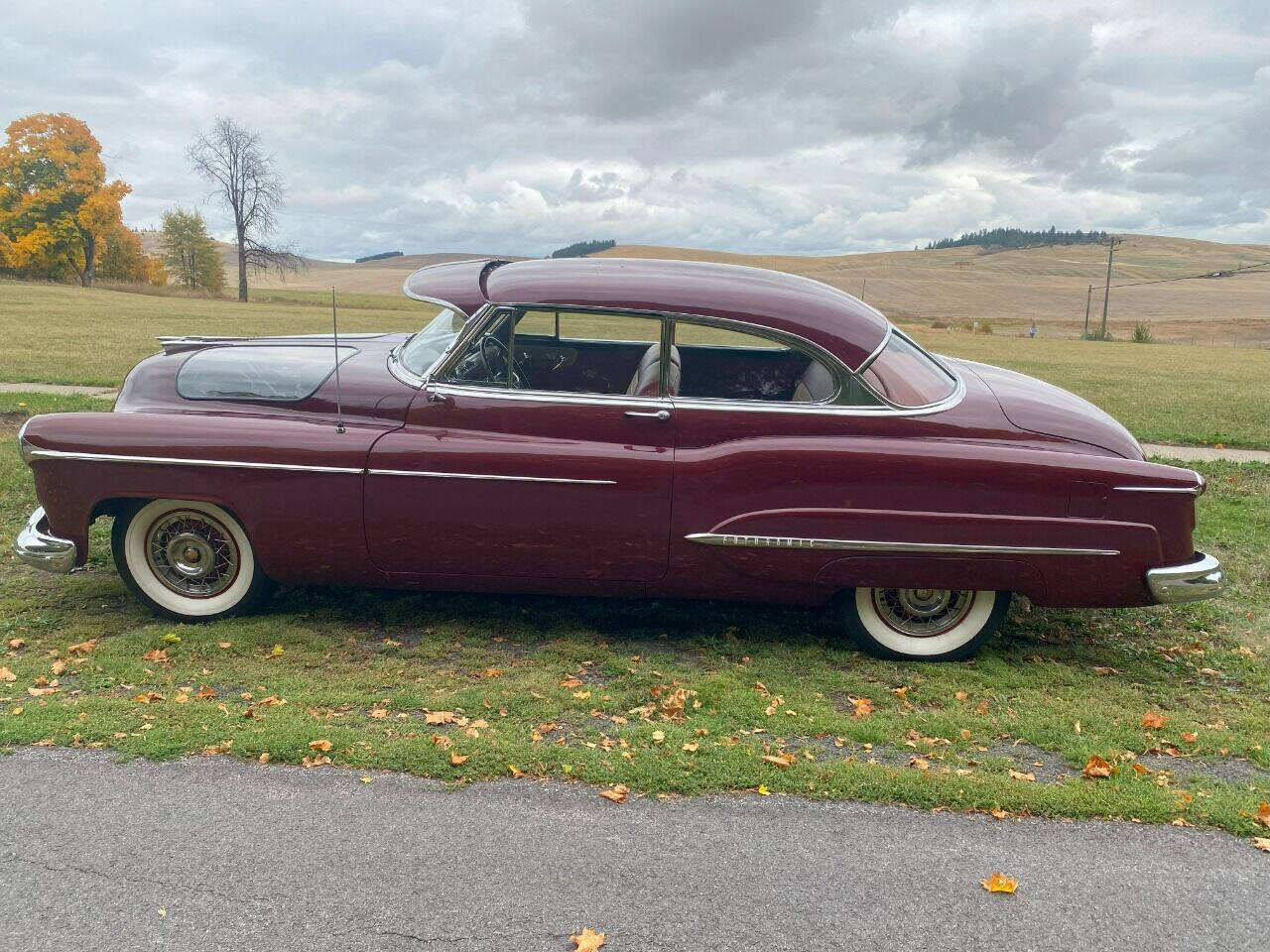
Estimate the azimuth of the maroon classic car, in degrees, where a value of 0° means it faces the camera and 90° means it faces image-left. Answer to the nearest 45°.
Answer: approximately 90°

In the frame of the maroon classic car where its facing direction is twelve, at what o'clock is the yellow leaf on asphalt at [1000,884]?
The yellow leaf on asphalt is roughly at 8 o'clock from the maroon classic car.

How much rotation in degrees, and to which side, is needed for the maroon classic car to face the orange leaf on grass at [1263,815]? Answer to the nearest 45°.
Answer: approximately 135° to its left
